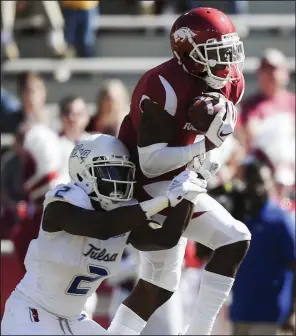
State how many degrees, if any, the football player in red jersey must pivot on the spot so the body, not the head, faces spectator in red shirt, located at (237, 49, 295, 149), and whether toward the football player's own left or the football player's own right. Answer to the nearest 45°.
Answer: approximately 135° to the football player's own left

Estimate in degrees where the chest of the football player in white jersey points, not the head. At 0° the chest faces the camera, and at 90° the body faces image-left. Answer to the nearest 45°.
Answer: approximately 315°
